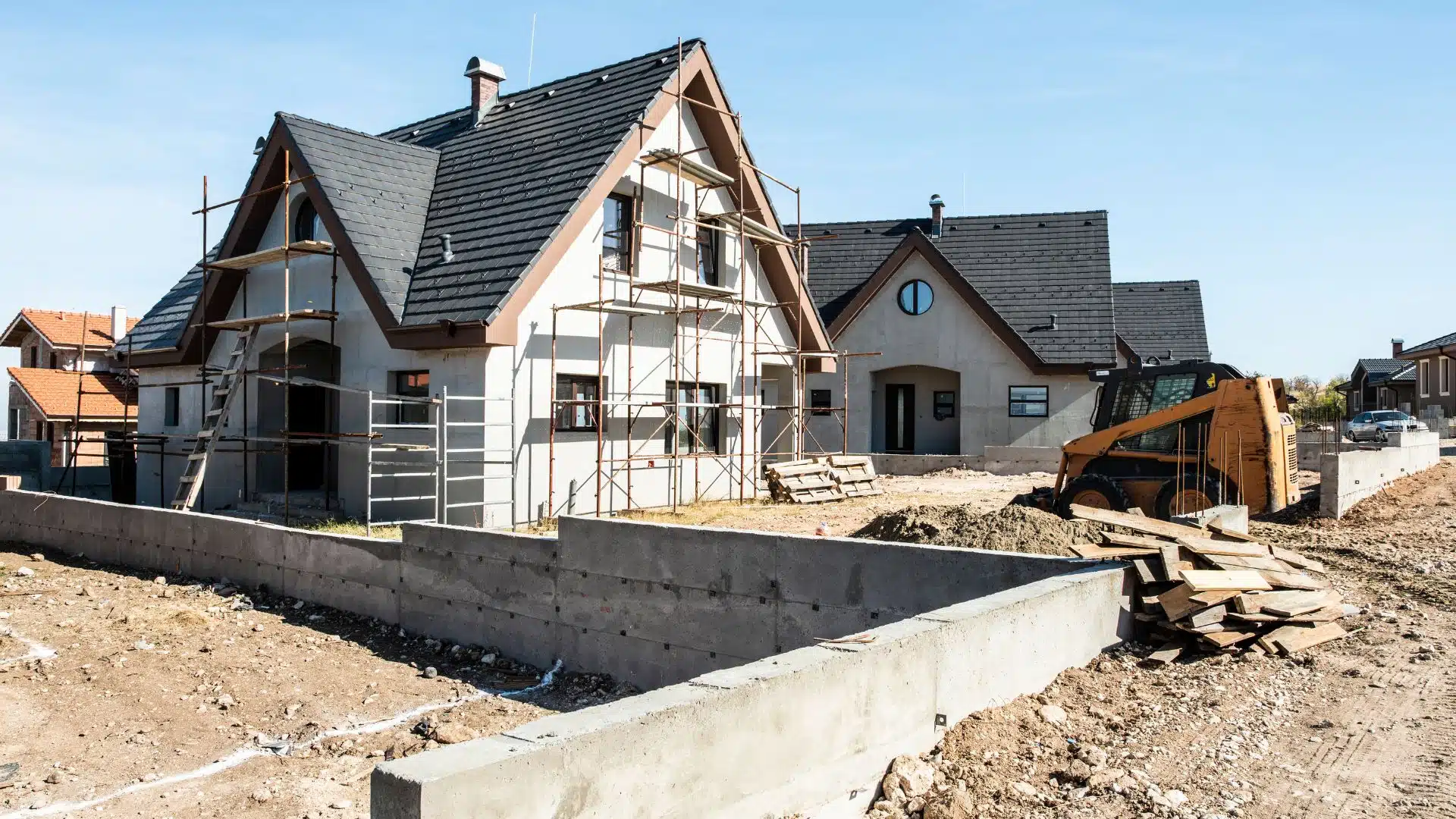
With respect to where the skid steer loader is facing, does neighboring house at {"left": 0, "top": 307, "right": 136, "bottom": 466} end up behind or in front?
in front

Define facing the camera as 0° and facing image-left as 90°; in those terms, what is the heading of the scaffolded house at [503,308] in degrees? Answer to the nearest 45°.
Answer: approximately 45°

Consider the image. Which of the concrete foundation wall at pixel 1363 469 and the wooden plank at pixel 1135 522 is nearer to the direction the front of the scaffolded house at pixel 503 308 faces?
the wooden plank

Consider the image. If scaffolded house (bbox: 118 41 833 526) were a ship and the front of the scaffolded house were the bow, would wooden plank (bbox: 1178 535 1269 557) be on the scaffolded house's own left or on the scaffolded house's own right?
on the scaffolded house's own left

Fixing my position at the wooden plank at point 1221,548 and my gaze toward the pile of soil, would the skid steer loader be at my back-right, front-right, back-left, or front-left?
front-right

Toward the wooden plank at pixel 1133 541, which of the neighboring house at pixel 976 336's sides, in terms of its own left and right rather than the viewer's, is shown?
front

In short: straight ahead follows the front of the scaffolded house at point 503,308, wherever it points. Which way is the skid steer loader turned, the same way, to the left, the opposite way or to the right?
to the right

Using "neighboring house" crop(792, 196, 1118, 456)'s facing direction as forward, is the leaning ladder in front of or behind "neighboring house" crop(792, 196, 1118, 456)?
in front

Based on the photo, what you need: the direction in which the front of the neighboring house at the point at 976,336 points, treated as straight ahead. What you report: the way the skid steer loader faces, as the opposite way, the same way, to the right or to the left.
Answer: to the right

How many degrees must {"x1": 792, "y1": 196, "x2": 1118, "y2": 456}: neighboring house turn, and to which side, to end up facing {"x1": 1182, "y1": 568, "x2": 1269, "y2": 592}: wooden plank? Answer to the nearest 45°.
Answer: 0° — it already faces it

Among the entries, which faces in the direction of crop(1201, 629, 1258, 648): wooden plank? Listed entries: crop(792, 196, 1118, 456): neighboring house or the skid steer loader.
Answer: the neighboring house

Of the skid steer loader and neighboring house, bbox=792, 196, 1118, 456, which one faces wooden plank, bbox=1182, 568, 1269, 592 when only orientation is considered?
the neighboring house

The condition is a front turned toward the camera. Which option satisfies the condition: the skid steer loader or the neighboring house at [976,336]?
the neighboring house

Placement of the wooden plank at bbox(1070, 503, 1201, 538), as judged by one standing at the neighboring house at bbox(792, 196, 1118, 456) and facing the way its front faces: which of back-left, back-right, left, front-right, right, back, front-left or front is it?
front

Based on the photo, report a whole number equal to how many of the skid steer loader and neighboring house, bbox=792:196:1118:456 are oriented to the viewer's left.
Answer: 1

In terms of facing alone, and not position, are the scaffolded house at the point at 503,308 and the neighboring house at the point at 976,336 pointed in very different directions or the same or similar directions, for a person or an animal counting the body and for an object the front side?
same or similar directions

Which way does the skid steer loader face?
to the viewer's left

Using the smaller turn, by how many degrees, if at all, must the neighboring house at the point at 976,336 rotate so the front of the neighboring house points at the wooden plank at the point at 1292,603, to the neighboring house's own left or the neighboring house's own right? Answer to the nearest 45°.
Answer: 0° — it already faces it

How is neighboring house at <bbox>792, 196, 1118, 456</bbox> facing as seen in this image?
toward the camera

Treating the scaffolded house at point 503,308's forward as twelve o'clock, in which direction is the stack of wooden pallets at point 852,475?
The stack of wooden pallets is roughly at 7 o'clock from the scaffolded house.
